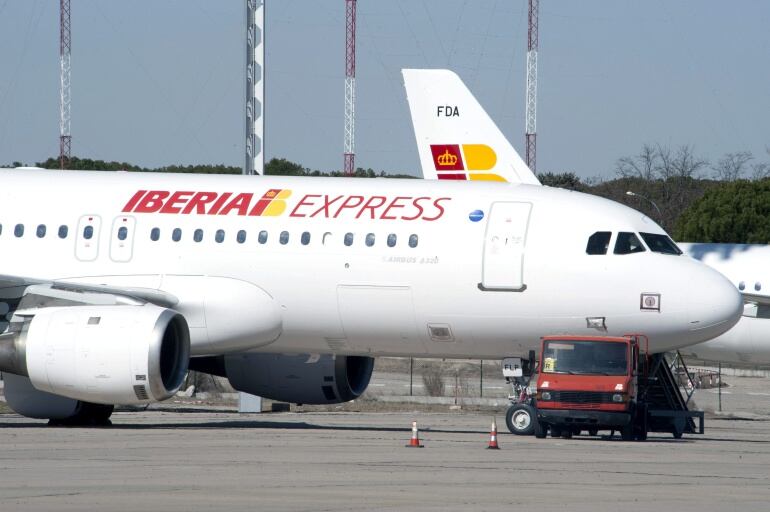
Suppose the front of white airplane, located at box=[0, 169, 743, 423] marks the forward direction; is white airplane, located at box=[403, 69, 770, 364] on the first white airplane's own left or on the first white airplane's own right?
on the first white airplane's own left

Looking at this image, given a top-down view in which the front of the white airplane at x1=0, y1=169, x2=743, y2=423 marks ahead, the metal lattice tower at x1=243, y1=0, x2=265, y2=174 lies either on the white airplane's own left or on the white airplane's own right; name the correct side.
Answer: on the white airplane's own left

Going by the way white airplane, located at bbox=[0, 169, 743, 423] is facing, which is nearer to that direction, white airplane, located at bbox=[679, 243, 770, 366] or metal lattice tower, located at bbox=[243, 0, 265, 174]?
the white airplane

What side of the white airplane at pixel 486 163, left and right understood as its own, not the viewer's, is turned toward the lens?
right

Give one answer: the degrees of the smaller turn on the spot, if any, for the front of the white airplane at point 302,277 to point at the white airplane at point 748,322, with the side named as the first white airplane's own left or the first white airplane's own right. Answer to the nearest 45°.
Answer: approximately 45° to the first white airplane's own left

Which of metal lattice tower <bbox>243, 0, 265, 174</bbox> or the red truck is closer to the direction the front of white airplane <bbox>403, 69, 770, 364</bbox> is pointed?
the red truck

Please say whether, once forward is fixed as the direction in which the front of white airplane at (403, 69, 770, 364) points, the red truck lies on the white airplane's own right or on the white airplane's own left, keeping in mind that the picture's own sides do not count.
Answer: on the white airplane's own right

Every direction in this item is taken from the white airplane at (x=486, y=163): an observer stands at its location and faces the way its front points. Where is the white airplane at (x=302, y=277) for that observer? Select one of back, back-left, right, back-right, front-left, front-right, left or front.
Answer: right

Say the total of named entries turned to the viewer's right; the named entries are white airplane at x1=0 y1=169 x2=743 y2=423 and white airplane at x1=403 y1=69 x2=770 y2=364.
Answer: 2

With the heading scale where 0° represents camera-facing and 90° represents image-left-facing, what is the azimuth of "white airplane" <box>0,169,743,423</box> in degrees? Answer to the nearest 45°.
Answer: approximately 270°
